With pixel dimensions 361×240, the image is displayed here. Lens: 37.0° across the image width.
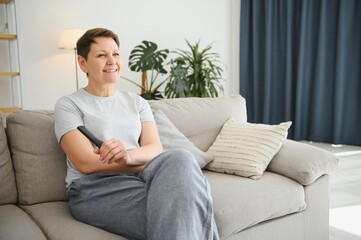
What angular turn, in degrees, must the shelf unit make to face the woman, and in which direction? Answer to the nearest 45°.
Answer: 0° — it already faces them

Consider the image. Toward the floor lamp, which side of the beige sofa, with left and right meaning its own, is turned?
back

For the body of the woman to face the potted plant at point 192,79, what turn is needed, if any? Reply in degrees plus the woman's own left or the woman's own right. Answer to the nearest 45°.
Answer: approximately 135° to the woman's own left

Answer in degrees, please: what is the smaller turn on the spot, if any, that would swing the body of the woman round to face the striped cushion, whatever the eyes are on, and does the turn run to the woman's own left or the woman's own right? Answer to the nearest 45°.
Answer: approximately 90° to the woman's own left

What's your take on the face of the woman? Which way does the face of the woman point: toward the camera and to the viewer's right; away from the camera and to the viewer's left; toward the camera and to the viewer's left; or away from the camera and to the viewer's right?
toward the camera and to the viewer's right

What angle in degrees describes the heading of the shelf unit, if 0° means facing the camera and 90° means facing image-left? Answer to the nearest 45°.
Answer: approximately 0°

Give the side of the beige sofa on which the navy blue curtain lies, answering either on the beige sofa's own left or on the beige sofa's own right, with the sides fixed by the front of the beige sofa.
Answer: on the beige sofa's own left

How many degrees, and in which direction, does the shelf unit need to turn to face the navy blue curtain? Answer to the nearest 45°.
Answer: approximately 90° to its left

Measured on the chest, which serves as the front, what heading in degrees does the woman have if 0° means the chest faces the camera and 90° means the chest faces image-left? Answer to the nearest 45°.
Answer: approximately 315°

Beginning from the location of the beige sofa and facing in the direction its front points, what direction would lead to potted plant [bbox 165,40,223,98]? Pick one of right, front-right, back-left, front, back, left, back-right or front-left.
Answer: back-left
